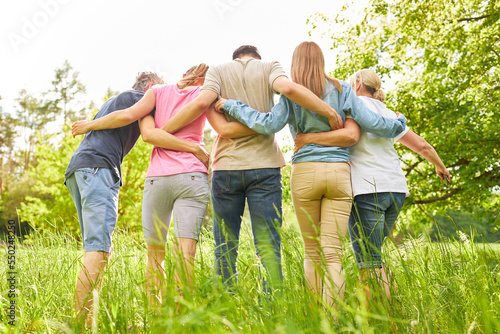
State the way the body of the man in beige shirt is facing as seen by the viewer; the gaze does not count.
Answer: away from the camera

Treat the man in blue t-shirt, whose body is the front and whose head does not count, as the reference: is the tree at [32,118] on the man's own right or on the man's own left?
on the man's own left

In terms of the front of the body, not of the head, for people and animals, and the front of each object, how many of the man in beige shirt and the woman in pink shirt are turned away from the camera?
2

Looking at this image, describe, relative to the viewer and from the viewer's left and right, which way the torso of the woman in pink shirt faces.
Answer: facing away from the viewer

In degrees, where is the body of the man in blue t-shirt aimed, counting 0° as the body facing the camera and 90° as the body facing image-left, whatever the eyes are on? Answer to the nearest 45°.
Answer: approximately 225°

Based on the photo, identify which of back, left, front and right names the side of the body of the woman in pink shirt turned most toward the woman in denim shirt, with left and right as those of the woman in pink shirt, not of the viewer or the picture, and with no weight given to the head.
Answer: right

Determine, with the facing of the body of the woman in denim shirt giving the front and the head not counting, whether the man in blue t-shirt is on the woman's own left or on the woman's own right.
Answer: on the woman's own left

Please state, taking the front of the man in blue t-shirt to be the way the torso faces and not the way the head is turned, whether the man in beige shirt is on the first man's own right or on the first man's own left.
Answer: on the first man's own right

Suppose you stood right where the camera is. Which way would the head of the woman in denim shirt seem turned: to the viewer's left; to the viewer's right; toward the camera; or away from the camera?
away from the camera

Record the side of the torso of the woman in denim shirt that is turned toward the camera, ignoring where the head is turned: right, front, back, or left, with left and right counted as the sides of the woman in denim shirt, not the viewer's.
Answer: back
